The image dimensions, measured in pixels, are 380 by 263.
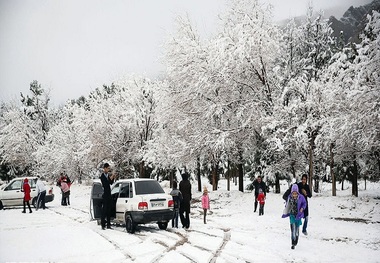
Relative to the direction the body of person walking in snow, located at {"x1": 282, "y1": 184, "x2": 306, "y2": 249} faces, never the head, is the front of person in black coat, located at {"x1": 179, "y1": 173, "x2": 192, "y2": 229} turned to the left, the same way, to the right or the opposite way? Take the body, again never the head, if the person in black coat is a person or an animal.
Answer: the opposite way

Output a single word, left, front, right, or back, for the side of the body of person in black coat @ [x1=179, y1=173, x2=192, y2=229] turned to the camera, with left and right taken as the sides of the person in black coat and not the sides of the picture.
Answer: back

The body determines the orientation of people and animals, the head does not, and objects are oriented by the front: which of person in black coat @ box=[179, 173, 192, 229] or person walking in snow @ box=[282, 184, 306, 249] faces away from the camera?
the person in black coat

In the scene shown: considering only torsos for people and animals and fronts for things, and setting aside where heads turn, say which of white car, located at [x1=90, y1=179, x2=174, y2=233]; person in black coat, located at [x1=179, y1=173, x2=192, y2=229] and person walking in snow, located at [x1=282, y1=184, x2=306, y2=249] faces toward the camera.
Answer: the person walking in snow

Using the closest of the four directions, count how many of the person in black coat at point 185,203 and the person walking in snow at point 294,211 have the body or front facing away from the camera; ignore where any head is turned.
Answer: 1

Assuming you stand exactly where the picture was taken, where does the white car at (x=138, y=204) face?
facing away from the viewer and to the left of the viewer

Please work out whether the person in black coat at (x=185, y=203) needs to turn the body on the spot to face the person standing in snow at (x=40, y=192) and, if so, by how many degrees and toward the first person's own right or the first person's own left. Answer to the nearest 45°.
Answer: approximately 45° to the first person's own left

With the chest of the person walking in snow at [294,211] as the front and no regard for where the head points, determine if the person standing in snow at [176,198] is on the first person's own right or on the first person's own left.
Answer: on the first person's own right

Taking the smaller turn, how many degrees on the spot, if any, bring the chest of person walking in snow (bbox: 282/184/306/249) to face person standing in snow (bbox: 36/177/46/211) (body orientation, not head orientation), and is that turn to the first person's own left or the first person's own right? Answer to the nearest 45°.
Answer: approximately 135° to the first person's own right

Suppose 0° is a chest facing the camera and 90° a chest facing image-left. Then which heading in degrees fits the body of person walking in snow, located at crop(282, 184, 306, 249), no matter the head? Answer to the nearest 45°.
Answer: approximately 0°

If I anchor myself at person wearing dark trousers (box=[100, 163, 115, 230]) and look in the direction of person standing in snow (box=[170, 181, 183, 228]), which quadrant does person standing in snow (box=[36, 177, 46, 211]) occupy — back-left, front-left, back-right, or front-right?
back-left

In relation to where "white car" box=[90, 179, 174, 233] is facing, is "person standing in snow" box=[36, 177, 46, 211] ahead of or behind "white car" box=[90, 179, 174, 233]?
ahead
